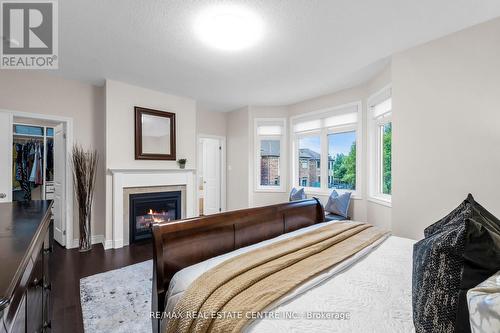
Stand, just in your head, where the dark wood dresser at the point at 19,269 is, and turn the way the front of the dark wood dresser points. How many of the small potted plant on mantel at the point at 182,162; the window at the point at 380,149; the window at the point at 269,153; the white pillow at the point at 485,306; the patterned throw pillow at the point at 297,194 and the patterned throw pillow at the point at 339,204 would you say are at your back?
0

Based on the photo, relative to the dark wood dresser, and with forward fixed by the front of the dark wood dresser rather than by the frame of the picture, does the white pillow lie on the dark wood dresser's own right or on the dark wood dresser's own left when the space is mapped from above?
on the dark wood dresser's own right

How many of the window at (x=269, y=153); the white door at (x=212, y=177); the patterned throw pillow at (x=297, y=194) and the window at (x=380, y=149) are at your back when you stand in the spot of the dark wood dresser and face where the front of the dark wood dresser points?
0

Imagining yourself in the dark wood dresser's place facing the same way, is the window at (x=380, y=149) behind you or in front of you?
in front

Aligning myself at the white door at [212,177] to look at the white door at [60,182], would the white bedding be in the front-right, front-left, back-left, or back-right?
front-left

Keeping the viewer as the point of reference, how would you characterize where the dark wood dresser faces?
facing to the right of the viewer

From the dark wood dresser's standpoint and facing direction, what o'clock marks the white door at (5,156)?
The white door is roughly at 9 o'clock from the dark wood dresser.

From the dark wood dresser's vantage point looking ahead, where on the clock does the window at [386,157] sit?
The window is roughly at 12 o'clock from the dark wood dresser.

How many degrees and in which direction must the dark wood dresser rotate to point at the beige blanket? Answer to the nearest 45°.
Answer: approximately 45° to its right

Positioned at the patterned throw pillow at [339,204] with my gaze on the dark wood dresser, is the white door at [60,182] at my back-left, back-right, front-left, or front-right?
front-right

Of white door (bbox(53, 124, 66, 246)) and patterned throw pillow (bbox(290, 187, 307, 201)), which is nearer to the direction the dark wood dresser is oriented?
the patterned throw pillow

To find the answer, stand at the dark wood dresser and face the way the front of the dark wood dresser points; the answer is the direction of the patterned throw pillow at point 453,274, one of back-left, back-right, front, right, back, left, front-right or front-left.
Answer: front-right

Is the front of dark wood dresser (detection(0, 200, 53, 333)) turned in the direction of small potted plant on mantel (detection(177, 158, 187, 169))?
no

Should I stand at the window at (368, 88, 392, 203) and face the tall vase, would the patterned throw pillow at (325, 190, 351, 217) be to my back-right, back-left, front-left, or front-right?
front-right

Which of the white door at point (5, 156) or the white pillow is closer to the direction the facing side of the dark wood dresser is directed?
the white pillow

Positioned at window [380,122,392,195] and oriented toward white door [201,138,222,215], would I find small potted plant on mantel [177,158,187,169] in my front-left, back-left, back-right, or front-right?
front-left
